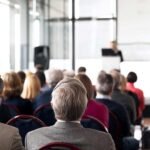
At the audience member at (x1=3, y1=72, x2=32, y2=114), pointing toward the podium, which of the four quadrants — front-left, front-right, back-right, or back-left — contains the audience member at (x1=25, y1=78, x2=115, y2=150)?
back-right

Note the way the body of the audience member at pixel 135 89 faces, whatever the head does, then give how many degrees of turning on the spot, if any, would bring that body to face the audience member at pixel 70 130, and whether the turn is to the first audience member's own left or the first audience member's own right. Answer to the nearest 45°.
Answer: approximately 180°

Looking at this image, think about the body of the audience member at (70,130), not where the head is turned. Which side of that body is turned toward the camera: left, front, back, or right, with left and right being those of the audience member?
back

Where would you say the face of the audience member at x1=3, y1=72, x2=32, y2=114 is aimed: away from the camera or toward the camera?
away from the camera

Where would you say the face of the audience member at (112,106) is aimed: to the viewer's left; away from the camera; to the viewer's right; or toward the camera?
away from the camera

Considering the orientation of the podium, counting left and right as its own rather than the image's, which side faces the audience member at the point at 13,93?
front

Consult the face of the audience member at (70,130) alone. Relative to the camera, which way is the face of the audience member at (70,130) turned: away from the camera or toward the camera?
away from the camera

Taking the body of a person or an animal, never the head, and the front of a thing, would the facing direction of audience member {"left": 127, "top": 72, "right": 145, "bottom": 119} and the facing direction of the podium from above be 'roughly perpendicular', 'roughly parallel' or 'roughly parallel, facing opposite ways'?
roughly parallel, facing opposite ways

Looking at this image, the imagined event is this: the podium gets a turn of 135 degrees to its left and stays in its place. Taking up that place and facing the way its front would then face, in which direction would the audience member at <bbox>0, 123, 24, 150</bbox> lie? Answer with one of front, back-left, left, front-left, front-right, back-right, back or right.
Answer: back-right

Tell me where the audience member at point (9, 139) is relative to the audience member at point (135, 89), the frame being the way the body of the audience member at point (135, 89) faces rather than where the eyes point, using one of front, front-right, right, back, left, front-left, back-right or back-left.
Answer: back

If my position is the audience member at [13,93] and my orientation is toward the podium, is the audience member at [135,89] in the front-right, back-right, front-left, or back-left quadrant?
front-right

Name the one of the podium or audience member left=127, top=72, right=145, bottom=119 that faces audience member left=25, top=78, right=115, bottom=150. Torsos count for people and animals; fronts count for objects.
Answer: the podium

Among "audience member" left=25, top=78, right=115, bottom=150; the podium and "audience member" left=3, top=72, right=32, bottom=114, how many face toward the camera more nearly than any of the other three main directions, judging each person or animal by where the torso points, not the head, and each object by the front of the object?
1

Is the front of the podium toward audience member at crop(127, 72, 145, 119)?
yes

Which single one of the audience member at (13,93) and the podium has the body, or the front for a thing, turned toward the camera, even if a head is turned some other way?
the podium

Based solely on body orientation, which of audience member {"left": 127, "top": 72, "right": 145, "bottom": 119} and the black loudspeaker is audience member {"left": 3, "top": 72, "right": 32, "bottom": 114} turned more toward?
the black loudspeaker

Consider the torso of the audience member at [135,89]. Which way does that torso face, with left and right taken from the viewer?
facing away from the viewer

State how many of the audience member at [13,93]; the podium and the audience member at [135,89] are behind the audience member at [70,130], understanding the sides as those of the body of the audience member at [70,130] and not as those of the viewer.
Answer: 0

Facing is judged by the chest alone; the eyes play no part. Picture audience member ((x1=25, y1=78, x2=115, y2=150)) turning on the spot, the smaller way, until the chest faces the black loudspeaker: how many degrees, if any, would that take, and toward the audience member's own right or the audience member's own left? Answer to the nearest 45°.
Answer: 0° — they already face it

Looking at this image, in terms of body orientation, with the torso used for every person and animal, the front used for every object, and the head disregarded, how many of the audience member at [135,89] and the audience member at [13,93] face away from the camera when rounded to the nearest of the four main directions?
2

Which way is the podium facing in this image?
toward the camera

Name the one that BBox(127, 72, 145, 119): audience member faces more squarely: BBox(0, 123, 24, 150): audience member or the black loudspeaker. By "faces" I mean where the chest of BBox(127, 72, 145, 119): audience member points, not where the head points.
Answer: the black loudspeaker

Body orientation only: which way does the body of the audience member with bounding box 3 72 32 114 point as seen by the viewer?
away from the camera

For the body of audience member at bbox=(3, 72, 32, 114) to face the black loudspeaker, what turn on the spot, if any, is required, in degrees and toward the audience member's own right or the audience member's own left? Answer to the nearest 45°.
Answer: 0° — they already face it
